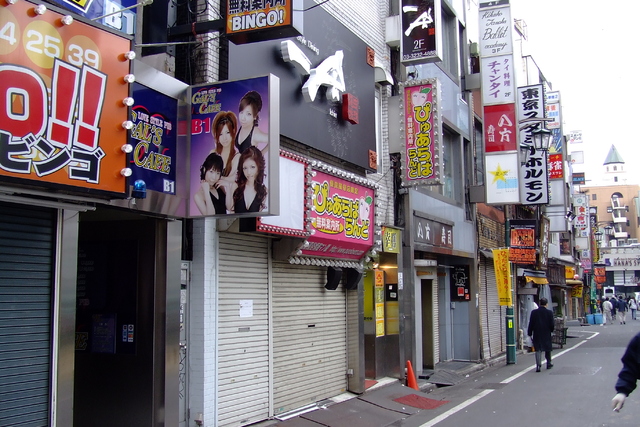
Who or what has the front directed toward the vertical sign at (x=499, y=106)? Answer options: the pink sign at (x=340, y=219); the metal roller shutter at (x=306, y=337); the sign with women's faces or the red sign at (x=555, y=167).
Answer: the red sign

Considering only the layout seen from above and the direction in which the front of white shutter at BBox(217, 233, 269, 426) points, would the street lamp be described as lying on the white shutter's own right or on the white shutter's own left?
on the white shutter's own left

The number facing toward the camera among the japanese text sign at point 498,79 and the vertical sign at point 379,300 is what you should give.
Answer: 2

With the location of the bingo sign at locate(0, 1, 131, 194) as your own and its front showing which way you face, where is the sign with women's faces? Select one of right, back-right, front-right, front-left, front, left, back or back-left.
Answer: left

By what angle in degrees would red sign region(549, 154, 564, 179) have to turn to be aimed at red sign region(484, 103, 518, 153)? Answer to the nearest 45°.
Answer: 0° — it already faces it

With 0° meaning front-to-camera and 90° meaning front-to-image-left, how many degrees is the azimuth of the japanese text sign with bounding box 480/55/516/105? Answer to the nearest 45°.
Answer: approximately 0°

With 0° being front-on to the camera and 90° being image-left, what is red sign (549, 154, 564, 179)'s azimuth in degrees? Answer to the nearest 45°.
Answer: approximately 0°

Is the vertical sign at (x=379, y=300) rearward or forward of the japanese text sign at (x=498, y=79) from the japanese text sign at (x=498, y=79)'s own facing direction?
forward

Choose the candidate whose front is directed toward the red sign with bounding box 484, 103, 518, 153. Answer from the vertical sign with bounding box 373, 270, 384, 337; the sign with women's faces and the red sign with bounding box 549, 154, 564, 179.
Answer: the red sign with bounding box 549, 154, 564, 179
